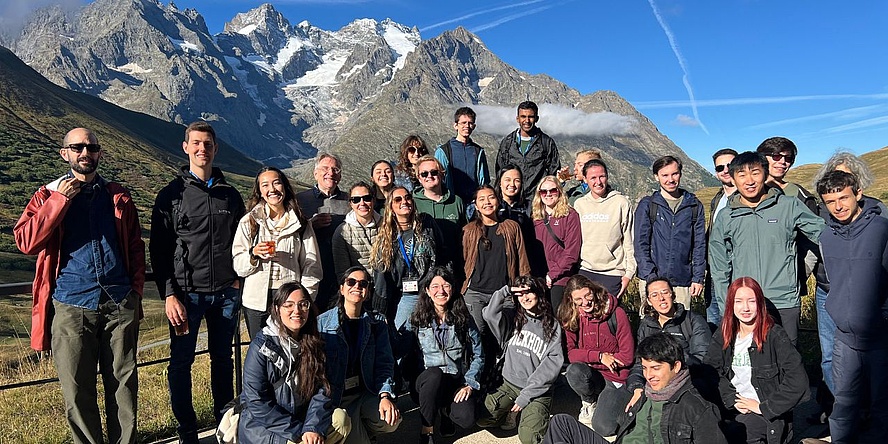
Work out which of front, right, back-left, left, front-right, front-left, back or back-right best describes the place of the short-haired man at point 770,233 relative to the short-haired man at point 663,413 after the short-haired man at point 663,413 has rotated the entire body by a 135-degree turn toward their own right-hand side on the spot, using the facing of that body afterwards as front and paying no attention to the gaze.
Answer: front-right

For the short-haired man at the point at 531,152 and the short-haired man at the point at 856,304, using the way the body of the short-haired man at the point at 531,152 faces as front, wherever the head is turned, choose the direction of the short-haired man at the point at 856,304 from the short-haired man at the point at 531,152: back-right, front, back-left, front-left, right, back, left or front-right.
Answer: front-left

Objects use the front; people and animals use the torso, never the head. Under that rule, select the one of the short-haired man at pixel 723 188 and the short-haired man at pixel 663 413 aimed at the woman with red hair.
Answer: the short-haired man at pixel 723 188

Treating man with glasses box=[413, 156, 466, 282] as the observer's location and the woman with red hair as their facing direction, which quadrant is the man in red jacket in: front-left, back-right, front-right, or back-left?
back-right

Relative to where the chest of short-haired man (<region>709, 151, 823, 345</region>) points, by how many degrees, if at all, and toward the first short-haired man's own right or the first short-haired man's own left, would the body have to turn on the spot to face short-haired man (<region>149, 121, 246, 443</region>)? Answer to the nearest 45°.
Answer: approximately 45° to the first short-haired man's own right

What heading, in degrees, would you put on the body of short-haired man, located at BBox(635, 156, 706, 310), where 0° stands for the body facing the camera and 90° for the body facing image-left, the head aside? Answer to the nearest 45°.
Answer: approximately 0°

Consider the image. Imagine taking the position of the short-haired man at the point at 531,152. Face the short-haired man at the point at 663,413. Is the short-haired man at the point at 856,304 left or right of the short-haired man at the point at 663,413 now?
left

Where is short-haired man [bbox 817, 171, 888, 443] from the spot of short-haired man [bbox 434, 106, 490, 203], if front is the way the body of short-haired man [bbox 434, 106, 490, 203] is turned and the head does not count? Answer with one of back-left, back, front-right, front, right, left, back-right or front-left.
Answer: front-left

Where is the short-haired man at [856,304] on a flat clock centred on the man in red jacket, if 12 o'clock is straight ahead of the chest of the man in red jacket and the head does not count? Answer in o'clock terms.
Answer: The short-haired man is roughly at 10 o'clock from the man in red jacket.

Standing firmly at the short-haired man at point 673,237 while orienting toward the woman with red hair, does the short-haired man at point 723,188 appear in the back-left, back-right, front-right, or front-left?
back-left

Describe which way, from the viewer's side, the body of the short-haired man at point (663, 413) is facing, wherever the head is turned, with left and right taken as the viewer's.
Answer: facing the viewer and to the left of the viewer
